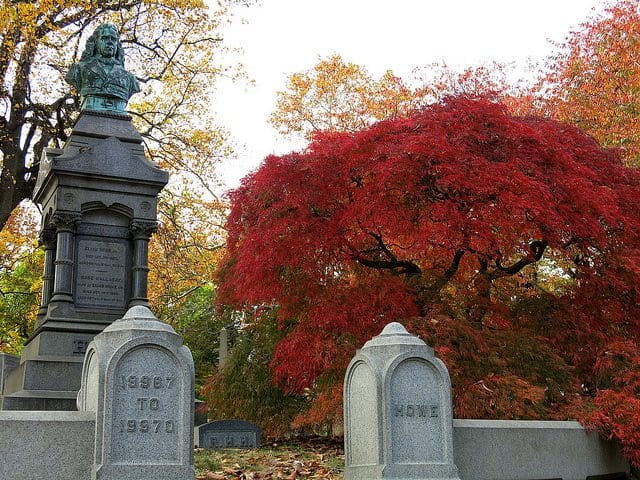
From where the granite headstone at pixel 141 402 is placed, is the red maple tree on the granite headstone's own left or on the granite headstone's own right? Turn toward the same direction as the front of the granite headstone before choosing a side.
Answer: on the granite headstone's own left

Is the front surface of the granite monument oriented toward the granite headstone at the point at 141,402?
yes

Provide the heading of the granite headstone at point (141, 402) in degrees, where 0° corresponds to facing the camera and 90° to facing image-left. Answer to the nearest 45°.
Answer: approximately 0°

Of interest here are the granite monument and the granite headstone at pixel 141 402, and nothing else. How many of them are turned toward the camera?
2

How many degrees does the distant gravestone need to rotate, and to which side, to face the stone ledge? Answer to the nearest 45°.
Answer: approximately 45° to its left

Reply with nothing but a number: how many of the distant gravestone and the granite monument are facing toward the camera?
2

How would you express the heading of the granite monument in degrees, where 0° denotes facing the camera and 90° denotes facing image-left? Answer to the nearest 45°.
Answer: approximately 0°

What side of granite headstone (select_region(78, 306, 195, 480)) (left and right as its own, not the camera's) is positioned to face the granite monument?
back

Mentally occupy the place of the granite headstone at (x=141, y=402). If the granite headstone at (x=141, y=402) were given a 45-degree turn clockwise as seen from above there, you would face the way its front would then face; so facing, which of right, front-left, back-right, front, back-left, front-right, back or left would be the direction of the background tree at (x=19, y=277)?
back-right
